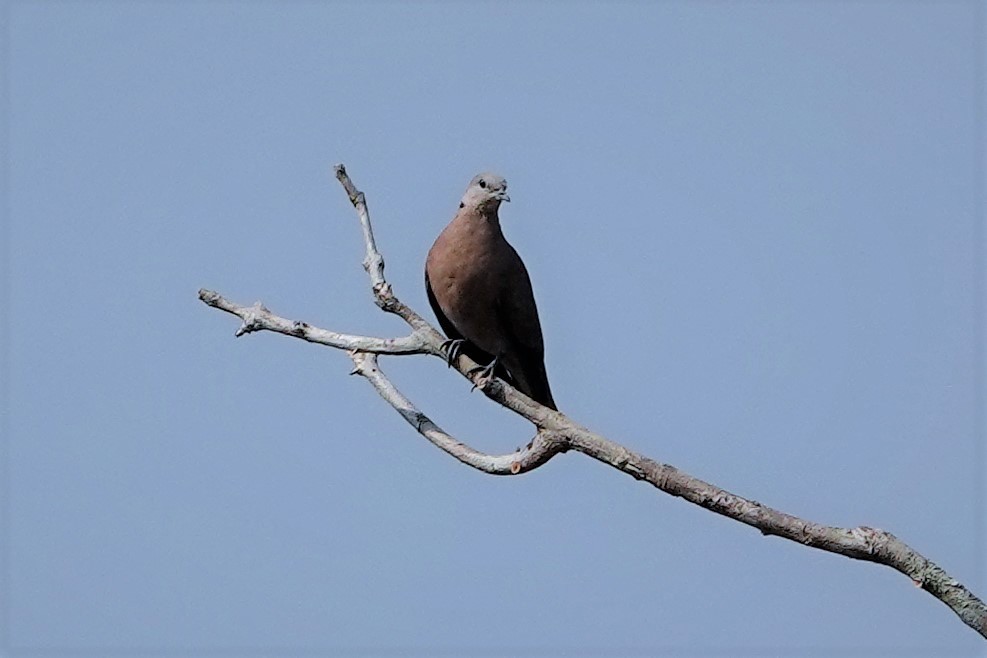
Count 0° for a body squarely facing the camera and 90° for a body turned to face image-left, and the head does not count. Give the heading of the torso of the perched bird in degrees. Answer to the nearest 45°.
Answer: approximately 45°
